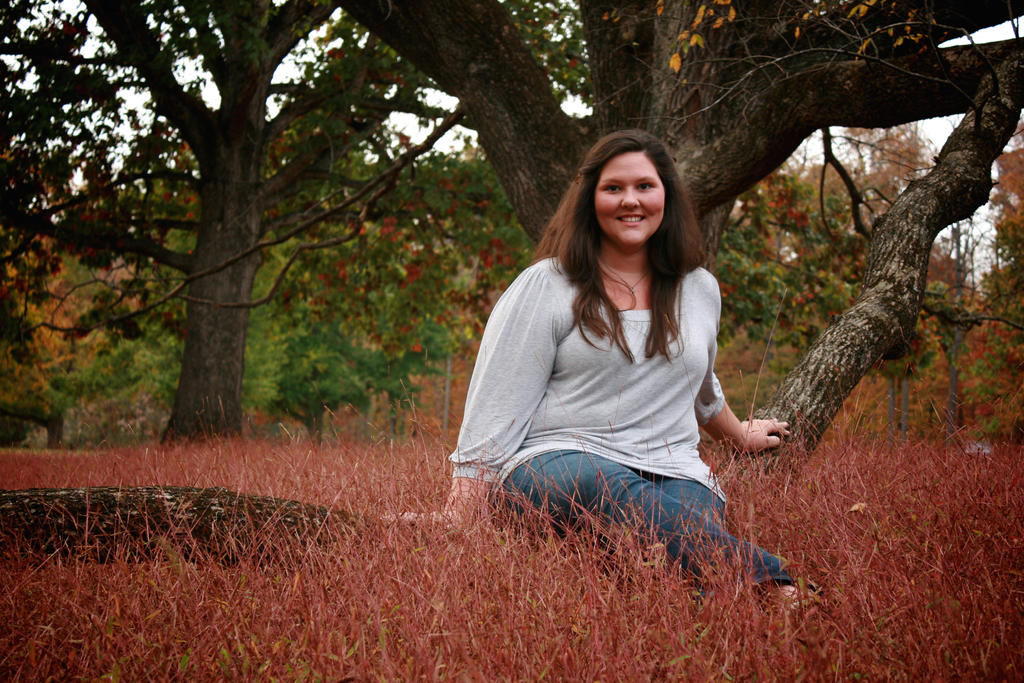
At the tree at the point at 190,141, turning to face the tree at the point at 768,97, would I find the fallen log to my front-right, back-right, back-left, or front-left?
front-right

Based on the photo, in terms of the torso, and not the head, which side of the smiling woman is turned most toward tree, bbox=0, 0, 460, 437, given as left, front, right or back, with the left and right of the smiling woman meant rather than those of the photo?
back

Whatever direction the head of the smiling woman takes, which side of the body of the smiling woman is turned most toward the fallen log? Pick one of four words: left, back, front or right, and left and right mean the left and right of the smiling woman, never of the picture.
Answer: right

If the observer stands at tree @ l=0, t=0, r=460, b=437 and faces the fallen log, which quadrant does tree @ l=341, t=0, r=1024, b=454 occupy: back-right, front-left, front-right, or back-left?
front-left

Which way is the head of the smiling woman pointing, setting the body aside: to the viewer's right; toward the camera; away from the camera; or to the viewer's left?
toward the camera

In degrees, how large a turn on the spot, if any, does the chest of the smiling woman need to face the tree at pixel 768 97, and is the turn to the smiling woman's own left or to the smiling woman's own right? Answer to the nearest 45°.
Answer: approximately 135° to the smiling woman's own left
